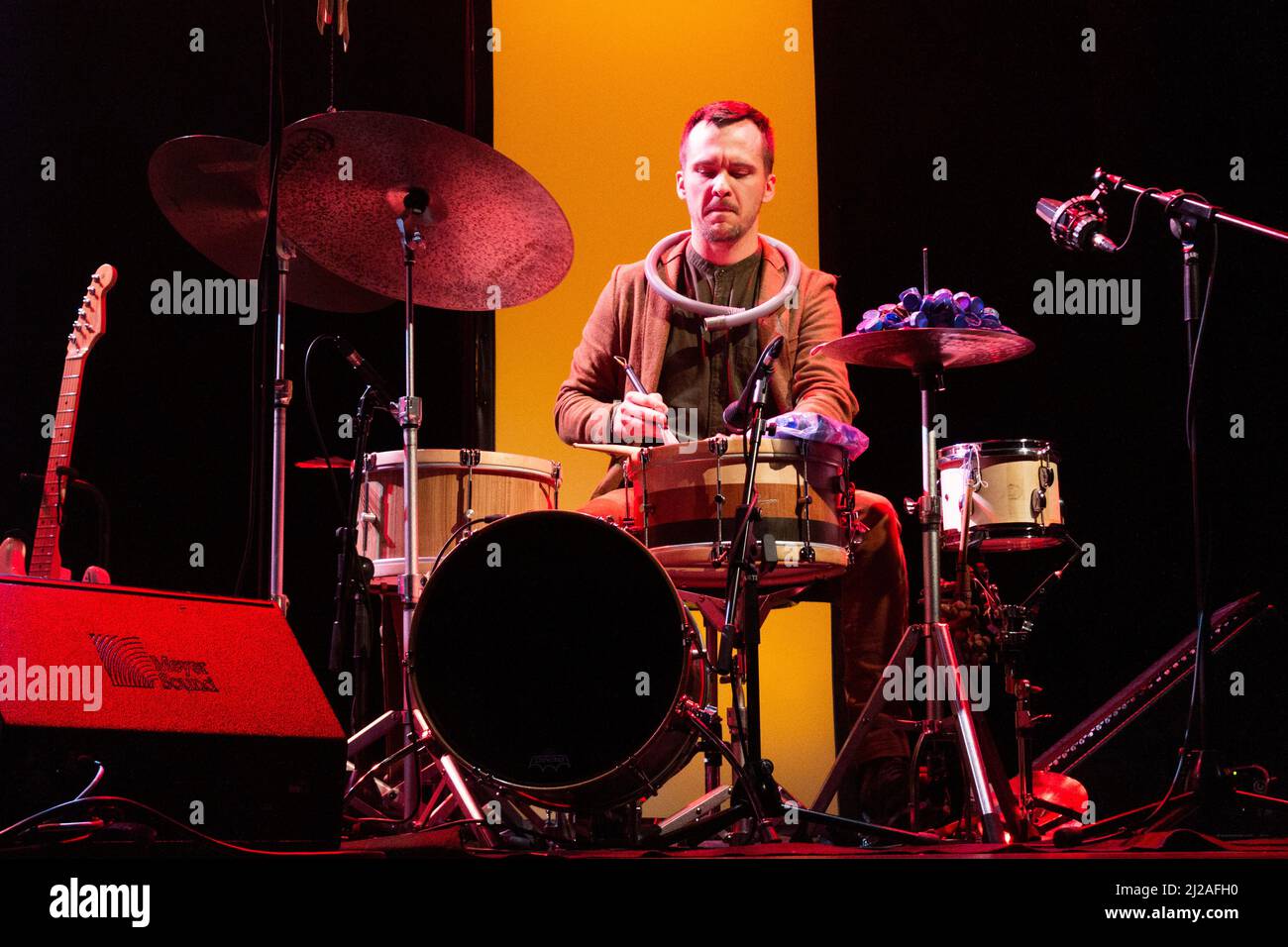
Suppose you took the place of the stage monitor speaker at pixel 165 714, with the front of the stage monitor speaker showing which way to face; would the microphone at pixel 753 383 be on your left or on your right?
on your right

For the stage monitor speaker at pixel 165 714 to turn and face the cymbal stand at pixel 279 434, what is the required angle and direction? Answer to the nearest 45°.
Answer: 0° — it already faces it

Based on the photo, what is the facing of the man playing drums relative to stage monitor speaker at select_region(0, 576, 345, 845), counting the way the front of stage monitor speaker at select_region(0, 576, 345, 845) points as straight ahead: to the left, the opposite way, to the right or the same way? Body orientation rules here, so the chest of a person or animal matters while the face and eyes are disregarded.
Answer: the opposite way

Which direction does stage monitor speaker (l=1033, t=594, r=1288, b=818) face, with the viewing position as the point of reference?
facing to the left of the viewer

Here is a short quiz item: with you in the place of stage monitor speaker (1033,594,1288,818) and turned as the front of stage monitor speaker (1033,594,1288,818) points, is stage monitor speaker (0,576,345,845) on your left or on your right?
on your left

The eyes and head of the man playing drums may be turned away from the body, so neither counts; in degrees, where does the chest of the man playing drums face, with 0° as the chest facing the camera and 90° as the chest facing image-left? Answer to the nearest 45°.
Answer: approximately 0°

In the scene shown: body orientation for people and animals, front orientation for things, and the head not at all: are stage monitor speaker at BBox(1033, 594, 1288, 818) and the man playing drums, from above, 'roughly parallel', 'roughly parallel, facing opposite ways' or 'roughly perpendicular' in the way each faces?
roughly perpendicular

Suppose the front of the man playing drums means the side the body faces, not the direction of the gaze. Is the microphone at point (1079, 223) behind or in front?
in front
